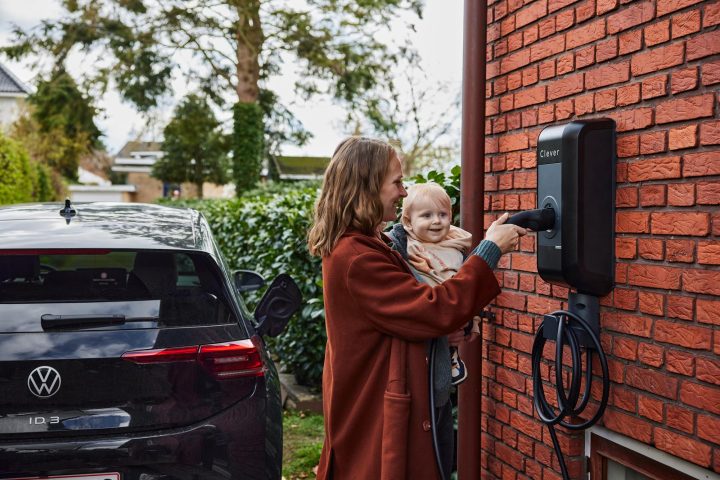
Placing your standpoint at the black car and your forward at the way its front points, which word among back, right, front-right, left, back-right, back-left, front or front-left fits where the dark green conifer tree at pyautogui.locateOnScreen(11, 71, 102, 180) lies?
front

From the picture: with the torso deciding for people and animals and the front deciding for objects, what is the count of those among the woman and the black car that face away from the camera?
1

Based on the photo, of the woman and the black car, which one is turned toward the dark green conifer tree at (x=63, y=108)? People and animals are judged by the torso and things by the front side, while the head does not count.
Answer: the black car

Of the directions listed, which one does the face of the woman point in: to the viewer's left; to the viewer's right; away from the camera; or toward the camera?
to the viewer's right

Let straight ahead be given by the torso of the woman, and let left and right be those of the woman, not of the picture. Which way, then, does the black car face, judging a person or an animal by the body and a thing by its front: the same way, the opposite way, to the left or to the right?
to the left

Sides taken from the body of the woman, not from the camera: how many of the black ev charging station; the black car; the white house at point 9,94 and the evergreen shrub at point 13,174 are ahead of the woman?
1

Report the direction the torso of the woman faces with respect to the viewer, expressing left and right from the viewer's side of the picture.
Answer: facing to the right of the viewer

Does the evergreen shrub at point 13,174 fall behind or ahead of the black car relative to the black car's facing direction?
ahead

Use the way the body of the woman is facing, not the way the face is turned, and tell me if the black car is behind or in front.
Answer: behind

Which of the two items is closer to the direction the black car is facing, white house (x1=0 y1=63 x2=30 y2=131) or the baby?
the white house

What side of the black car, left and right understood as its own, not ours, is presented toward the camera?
back

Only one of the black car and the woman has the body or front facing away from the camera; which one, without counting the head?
the black car

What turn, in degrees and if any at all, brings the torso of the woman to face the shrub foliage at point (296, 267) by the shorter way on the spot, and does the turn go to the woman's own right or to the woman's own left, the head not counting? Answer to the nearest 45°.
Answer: approximately 90° to the woman's own left

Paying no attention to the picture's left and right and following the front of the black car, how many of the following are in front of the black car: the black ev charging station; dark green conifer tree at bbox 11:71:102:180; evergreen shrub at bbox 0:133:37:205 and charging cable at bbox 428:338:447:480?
2
